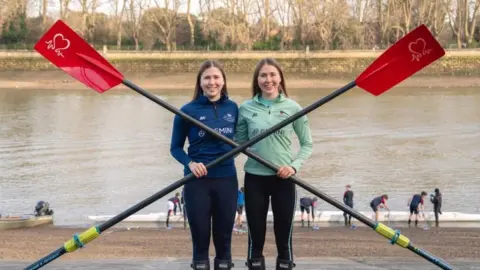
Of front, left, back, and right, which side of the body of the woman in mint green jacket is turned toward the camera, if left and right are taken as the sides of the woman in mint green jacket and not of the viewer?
front

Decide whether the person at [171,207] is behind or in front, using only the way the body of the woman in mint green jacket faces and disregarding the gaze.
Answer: behind

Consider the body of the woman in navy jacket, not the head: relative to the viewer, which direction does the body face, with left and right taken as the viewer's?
facing the viewer

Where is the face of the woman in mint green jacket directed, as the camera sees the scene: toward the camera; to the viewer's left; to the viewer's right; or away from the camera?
toward the camera

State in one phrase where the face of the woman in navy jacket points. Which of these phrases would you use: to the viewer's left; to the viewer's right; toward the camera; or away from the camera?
toward the camera

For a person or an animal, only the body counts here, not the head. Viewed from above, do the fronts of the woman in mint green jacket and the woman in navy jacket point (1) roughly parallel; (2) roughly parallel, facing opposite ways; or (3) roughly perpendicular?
roughly parallel

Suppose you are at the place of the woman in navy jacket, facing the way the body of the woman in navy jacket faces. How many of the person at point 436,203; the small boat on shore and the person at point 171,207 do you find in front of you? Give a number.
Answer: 0

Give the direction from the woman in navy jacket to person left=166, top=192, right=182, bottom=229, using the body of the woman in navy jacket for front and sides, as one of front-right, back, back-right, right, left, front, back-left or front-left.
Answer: back

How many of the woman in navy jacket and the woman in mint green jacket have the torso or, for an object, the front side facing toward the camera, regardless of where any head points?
2
